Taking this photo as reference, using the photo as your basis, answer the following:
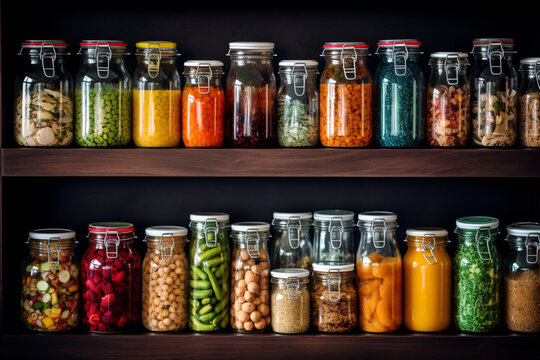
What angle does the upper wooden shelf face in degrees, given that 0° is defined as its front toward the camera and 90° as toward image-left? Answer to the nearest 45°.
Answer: approximately 0°
